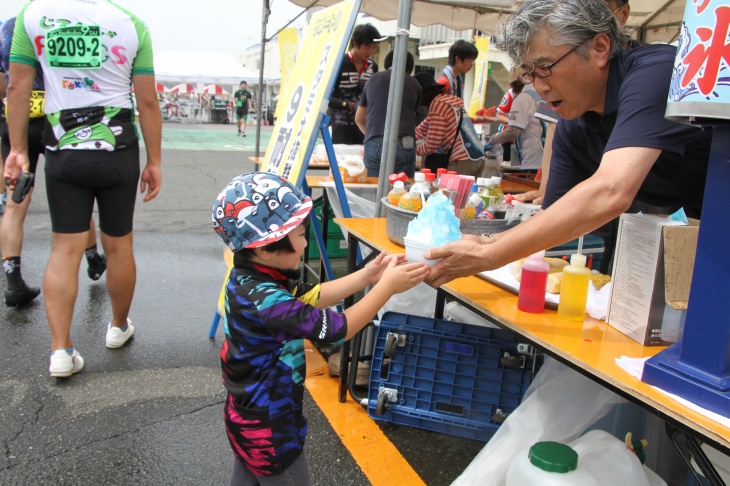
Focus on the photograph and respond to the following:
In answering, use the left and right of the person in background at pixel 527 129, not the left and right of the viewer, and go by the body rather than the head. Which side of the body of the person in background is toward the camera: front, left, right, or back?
left

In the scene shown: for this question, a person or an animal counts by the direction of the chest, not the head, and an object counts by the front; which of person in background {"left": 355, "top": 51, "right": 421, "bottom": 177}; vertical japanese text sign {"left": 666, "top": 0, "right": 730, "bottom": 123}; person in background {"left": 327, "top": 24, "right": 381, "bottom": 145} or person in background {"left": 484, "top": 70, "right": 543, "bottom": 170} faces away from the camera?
person in background {"left": 355, "top": 51, "right": 421, "bottom": 177}

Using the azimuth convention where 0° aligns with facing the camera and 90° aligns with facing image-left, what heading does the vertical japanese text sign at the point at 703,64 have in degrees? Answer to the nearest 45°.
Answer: approximately 0°

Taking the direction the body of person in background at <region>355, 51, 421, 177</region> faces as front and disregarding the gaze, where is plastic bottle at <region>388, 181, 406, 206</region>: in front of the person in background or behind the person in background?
behind

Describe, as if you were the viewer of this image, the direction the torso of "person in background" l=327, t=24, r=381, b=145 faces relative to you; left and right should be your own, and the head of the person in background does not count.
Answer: facing the viewer and to the right of the viewer

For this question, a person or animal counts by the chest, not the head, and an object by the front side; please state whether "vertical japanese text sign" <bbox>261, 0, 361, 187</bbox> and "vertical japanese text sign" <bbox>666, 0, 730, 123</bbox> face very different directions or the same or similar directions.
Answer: same or similar directions

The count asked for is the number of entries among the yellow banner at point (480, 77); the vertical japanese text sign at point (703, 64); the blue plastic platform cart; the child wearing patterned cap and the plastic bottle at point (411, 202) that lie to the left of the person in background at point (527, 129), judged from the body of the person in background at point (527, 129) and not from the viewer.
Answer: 4

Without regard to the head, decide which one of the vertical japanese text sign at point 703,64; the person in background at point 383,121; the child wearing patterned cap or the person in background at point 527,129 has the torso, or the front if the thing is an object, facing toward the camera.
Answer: the vertical japanese text sign

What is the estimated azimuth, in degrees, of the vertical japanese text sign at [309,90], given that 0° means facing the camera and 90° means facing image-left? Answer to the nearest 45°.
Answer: approximately 45°

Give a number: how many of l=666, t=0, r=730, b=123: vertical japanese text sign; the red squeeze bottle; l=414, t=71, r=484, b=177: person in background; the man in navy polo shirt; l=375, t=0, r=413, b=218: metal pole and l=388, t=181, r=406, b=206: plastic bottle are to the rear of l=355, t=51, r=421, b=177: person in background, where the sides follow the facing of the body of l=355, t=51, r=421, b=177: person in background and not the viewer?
5

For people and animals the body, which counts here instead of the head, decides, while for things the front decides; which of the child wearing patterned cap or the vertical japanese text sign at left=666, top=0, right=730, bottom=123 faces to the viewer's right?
the child wearing patterned cap

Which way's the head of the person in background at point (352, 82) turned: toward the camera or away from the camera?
toward the camera
